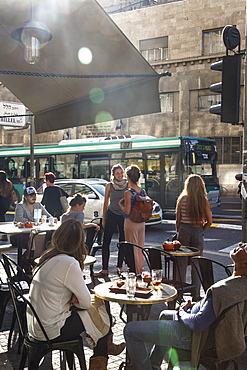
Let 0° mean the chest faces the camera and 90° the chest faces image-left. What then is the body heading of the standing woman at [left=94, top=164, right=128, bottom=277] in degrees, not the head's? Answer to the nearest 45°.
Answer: approximately 315°

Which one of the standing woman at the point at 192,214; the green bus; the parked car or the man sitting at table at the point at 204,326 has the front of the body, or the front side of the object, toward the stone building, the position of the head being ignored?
the standing woman

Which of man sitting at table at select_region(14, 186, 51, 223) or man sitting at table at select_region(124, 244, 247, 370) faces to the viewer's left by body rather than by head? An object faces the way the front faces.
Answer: man sitting at table at select_region(124, 244, 247, 370)

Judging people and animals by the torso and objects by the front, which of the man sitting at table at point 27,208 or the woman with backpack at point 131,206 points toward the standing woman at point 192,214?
the man sitting at table

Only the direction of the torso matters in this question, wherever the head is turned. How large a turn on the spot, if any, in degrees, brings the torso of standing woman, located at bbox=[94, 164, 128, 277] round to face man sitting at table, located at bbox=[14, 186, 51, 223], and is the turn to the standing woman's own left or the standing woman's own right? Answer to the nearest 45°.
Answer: approximately 135° to the standing woman's own right

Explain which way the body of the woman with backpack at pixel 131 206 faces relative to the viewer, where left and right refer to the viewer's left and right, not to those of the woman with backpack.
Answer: facing away from the viewer and to the left of the viewer

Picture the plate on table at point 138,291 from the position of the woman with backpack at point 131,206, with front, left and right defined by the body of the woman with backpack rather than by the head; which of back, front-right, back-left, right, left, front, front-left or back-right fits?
back-left

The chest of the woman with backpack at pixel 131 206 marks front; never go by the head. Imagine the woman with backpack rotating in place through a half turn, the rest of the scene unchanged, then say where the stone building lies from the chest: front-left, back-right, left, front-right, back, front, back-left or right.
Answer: back-left

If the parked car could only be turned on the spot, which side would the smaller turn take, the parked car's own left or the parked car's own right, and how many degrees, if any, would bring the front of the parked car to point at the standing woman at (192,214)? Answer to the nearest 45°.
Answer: approximately 45° to the parked car's own right

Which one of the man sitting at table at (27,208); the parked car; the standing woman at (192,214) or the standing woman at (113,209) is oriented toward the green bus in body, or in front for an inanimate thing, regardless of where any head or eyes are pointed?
the standing woman at (192,214)

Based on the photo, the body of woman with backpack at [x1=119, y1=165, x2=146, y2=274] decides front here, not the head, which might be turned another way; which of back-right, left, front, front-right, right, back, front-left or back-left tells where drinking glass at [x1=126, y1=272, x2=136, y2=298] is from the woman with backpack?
back-left

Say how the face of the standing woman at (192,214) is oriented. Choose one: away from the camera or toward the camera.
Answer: away from the camera

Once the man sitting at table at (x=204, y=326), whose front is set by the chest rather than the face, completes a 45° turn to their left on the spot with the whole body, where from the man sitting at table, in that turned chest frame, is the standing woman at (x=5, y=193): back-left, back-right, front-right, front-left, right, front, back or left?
right
